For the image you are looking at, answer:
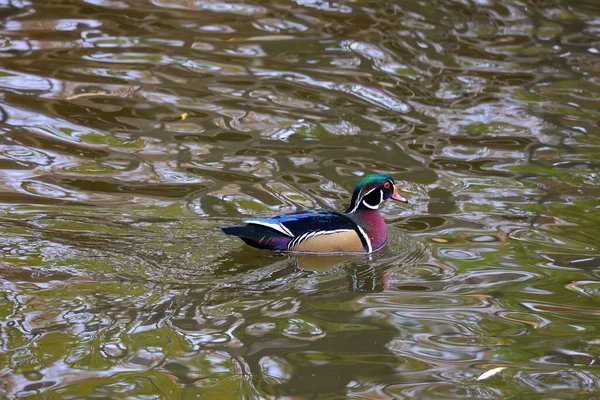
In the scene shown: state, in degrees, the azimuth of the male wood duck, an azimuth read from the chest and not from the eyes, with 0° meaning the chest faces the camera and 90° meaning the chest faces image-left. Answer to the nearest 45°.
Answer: approximately 270°
